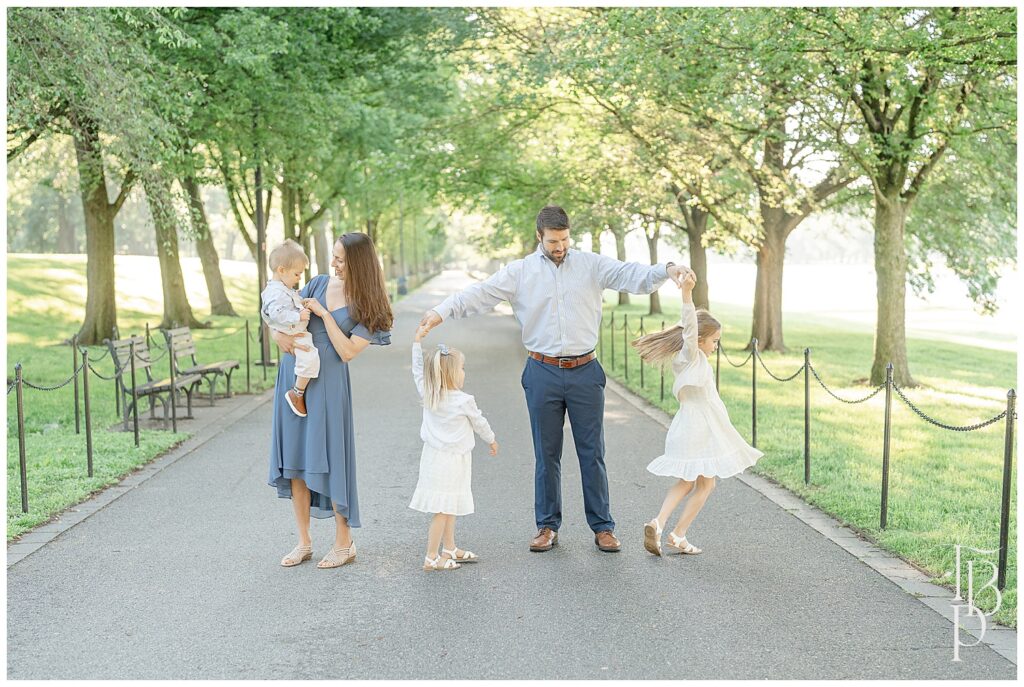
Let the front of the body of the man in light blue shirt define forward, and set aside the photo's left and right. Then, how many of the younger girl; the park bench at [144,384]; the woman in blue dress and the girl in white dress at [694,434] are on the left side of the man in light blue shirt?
1

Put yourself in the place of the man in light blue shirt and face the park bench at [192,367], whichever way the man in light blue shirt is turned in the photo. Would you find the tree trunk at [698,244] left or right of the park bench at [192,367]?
right

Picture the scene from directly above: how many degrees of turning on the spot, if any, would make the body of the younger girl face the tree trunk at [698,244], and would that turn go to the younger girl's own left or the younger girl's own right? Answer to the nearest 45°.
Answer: approximately 45° to the younger girl's own left

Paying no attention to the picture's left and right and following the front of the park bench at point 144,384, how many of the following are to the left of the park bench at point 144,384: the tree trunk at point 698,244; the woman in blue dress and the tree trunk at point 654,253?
2

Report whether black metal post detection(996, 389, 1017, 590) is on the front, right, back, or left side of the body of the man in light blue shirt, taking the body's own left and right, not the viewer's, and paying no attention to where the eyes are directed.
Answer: left

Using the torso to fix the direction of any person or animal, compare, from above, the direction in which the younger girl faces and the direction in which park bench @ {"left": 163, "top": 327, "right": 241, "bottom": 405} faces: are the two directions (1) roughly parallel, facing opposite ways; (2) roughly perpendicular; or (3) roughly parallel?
roughly perpendicular

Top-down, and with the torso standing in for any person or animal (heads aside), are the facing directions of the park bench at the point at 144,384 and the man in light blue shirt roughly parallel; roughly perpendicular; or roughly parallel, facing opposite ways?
roughly perpendicular

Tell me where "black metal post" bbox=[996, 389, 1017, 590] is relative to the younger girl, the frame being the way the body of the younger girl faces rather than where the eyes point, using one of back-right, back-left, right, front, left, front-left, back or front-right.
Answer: front-right

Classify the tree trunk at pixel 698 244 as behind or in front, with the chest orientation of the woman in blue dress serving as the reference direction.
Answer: behind

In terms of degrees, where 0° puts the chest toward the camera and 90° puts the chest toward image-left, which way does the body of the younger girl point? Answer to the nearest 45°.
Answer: approximately 225°

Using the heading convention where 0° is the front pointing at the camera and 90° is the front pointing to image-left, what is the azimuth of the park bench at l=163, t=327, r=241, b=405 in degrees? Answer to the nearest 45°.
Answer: approximately 315°

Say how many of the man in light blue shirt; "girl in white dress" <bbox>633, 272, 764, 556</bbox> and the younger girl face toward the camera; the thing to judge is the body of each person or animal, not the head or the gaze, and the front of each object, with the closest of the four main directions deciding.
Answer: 1
